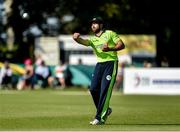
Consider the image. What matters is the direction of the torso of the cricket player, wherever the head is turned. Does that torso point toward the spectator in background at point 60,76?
no

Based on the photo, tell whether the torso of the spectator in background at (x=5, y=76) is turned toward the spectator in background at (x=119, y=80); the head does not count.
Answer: no

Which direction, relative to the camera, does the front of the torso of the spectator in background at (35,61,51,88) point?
toward the camera

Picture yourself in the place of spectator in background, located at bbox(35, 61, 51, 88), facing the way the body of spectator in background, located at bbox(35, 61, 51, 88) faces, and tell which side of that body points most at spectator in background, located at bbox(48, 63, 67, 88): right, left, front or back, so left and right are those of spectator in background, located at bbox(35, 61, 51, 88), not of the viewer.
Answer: left

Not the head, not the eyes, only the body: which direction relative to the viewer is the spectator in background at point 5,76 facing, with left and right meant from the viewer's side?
facing the viewer

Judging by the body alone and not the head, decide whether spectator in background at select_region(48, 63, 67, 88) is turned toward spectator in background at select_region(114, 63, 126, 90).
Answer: no

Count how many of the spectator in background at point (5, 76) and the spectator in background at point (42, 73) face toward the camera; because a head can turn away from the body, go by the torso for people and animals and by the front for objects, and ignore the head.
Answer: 2

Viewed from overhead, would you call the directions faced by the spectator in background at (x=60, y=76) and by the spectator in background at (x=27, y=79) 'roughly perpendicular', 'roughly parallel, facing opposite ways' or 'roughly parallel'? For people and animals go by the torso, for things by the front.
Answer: roughly parallel

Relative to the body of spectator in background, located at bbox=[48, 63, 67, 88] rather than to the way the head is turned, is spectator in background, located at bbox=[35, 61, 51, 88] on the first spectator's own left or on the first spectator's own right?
on the first spectator's own right

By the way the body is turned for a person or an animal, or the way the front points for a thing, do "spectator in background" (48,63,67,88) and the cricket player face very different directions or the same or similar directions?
same or similar directions

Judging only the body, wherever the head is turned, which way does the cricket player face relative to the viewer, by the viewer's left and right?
facing the viewer and to the left of the viewer

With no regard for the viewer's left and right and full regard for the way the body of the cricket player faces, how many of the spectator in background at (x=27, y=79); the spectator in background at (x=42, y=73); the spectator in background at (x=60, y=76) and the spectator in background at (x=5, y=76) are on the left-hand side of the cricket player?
0

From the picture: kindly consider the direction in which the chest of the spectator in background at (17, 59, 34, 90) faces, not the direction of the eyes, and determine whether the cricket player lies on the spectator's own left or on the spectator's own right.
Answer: on the spectator's own left

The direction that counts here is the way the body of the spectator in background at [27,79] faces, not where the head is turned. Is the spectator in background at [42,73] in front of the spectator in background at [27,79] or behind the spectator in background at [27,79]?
behind

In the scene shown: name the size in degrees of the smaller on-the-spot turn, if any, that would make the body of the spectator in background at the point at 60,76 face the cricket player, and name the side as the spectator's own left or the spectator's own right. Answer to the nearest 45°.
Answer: approximately 45° to the spectator's own left

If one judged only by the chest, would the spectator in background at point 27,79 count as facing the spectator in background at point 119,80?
no
